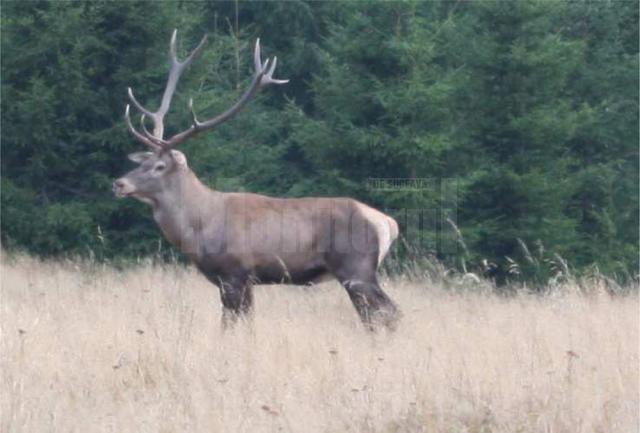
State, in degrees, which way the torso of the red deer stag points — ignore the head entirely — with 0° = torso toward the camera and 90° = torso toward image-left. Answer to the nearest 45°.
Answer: approximately 90°
